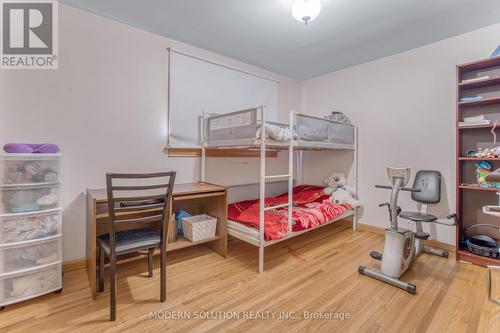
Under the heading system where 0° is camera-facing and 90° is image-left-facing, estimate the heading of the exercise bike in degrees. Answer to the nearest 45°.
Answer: approximately 45°

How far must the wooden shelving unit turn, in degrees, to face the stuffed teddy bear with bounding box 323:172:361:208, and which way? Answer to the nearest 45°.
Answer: approximately 45° to its right
